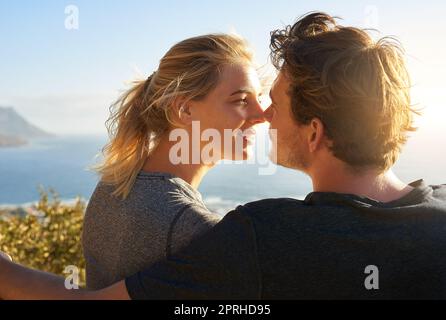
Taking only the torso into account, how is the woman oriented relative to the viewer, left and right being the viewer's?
facing away from the viewer and to the right of the viewer

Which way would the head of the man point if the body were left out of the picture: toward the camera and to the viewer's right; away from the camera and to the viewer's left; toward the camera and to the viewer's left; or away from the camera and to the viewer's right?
away from the camera and to the viewer's left

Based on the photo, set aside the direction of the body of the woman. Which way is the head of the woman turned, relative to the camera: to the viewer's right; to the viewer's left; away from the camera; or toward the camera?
to the viewer's right
